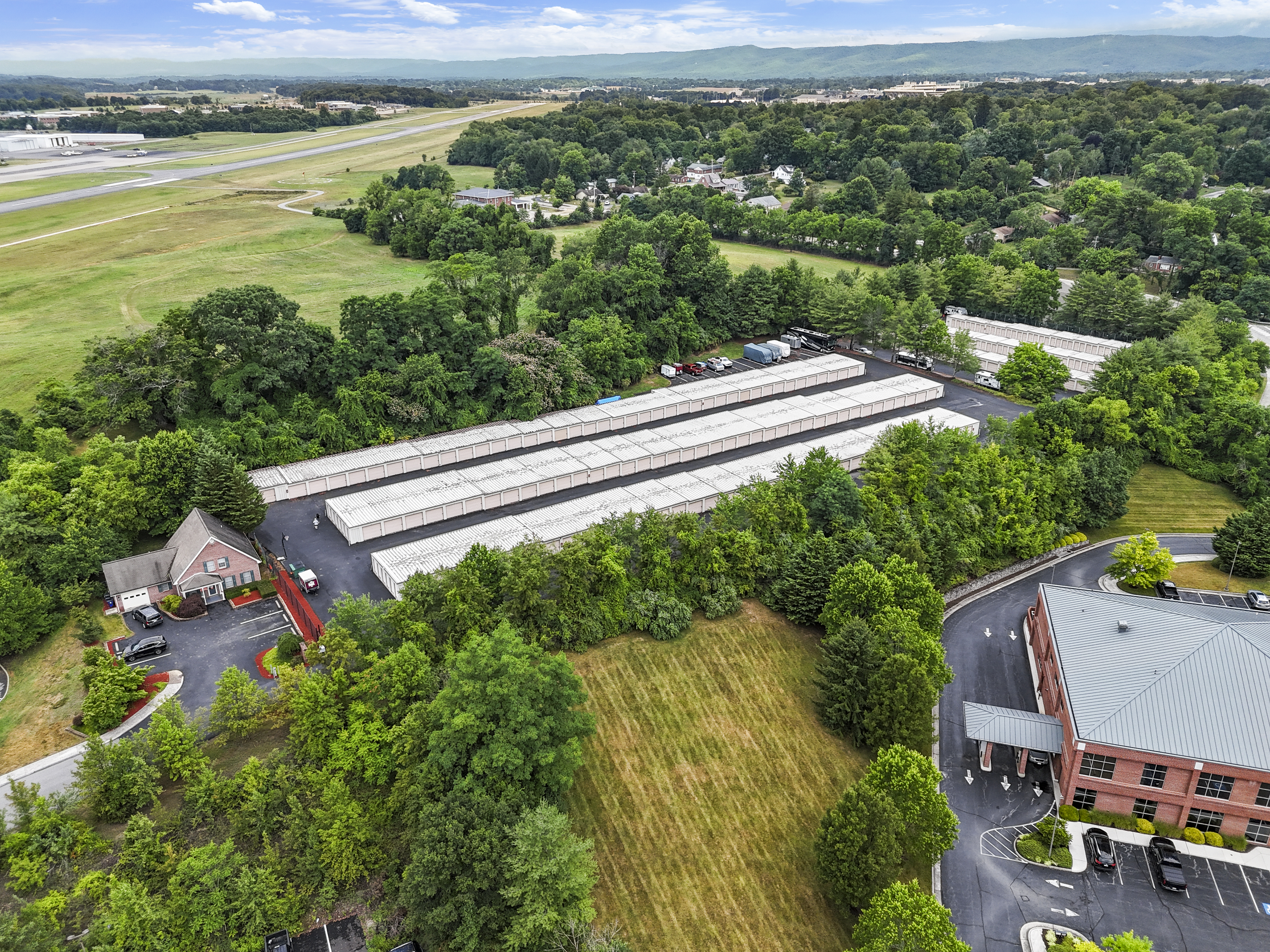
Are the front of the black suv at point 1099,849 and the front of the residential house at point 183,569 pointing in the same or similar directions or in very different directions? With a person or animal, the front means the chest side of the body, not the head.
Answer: very different directions

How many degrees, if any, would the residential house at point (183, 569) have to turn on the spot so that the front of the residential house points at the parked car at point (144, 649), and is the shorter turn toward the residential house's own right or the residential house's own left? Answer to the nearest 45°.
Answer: approximately 45° to the residential house's own right

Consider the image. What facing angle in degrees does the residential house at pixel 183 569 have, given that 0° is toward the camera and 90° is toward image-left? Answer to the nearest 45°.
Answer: approximately 0°

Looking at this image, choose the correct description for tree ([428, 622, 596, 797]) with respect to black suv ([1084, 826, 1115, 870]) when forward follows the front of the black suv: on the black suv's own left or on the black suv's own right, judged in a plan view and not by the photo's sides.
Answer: on the black suv's own left

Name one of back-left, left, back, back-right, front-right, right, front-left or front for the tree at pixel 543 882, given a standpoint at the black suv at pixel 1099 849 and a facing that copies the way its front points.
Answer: left

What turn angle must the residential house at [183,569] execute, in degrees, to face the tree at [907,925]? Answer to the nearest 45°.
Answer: approximately 45° to its left

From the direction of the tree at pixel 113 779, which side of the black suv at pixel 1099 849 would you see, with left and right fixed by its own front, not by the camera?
left

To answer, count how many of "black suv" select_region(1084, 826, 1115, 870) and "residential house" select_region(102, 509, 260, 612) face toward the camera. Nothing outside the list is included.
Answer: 1

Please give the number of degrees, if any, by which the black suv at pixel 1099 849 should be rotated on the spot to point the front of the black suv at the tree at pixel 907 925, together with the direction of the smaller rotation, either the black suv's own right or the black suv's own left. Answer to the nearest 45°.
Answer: approximately 90° to the black suv's own left

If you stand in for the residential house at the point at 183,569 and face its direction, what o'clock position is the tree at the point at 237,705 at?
The tree is roughly at 12 o'clock from the residential house.

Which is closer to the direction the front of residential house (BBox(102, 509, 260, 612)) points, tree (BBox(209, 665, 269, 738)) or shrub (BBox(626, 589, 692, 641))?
the tree

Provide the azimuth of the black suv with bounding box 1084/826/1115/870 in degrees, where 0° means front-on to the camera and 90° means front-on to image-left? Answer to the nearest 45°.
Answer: approximately 135°
